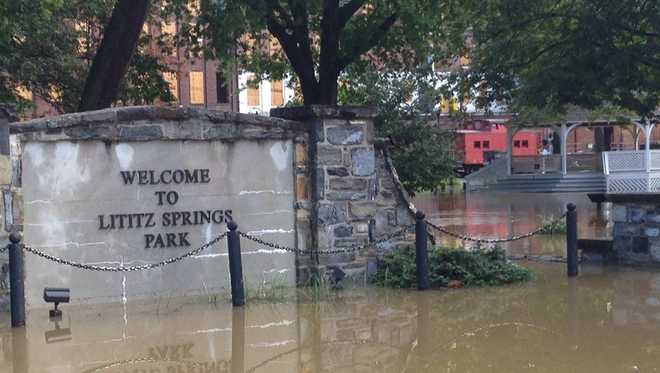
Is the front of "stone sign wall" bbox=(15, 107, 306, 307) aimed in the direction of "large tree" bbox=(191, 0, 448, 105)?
no

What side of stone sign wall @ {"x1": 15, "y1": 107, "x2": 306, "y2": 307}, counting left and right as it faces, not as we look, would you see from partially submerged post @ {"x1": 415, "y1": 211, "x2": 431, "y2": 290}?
left

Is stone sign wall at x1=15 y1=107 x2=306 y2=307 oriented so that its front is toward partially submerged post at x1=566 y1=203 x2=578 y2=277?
no

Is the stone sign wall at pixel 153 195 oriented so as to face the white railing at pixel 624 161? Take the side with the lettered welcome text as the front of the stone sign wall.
no

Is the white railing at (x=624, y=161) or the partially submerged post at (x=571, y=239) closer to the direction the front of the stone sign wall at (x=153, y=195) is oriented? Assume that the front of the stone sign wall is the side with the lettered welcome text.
the partially submerged post

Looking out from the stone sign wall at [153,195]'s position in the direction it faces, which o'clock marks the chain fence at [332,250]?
The chain fence is roughly at 9 o'clock from the stone sign wall.

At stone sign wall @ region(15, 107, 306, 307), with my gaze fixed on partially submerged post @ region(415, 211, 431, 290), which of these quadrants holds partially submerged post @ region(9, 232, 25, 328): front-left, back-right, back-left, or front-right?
back-right

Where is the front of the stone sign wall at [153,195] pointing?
toward the camera

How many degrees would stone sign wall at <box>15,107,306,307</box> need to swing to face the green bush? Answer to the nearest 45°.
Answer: approximately 90° to its left

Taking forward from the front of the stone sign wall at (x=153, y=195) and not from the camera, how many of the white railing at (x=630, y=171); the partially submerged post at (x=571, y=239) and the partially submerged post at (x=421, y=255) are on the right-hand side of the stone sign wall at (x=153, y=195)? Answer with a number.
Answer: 0

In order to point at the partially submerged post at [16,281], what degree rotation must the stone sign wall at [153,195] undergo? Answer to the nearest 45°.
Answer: approximately 45° to its right

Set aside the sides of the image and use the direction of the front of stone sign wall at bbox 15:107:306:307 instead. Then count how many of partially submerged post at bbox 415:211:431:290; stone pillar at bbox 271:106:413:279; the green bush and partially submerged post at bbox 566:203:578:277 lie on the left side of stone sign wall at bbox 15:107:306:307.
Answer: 4

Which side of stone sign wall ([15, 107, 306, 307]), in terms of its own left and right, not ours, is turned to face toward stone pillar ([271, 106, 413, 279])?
left

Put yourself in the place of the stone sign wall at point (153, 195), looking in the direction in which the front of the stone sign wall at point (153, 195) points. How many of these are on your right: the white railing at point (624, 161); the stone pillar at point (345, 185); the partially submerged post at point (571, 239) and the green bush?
0

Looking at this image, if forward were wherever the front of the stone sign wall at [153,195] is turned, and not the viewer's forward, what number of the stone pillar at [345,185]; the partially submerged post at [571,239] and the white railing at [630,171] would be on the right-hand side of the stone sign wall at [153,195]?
0
